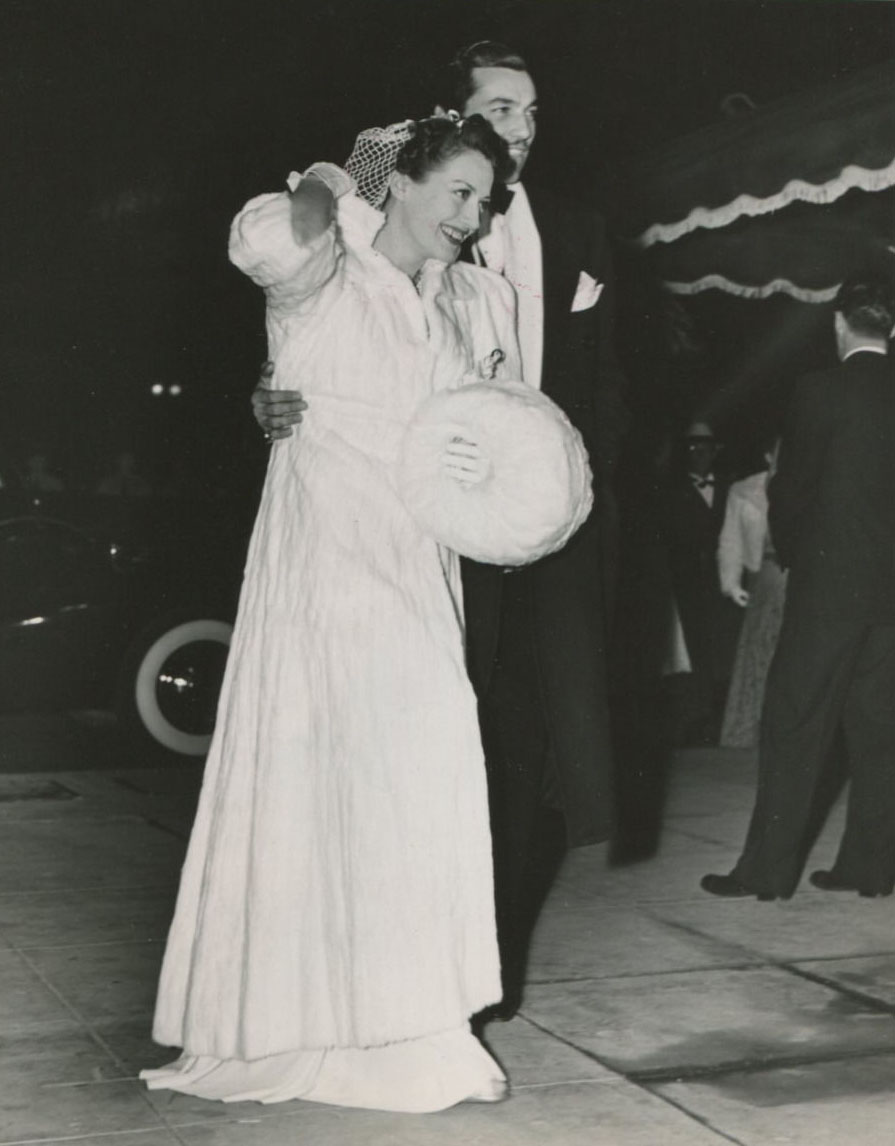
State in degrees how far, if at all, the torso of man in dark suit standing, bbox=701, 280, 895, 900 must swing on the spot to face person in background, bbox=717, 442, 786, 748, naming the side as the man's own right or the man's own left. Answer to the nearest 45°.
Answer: approximately 45° to the man's own right

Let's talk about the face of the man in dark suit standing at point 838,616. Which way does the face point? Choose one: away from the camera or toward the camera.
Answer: away from the camera

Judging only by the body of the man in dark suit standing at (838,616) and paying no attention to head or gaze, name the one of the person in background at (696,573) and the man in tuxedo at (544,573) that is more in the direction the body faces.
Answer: the person in background

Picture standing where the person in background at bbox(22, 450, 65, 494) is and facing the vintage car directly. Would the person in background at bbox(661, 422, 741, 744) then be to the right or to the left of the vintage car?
left

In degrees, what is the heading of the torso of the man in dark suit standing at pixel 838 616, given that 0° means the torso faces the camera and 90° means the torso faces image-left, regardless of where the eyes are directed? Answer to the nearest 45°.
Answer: approximately 135°

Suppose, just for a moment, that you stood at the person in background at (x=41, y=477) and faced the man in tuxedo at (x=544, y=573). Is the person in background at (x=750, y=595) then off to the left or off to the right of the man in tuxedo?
left

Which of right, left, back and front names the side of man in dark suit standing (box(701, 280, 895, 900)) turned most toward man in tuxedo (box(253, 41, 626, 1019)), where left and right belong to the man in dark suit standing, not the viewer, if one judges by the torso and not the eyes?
left
